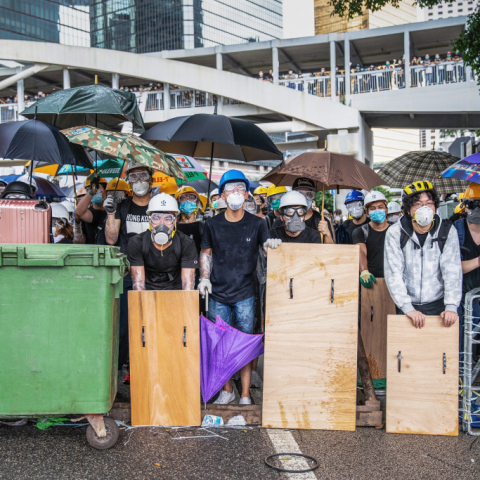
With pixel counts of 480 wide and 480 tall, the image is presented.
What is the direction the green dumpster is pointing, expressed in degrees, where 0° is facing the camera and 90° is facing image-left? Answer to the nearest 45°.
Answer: approximately 0°
